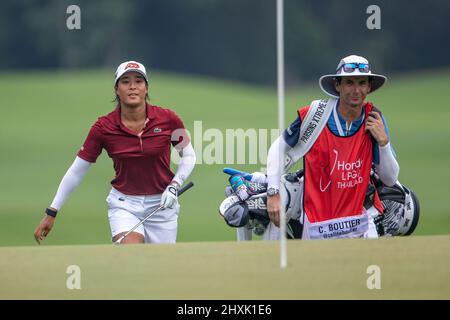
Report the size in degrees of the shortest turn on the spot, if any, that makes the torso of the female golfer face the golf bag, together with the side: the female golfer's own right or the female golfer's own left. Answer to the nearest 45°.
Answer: approximately 90° to the female golfer's own left

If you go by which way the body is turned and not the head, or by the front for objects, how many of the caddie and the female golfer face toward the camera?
2

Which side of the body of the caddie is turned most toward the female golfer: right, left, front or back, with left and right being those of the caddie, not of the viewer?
right

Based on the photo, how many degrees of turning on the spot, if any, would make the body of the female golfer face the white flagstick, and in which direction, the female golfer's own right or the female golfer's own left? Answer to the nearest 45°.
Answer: approximately 45° to the female golfer's own left

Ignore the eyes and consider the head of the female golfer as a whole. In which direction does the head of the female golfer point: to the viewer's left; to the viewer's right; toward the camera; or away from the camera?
toward the camera

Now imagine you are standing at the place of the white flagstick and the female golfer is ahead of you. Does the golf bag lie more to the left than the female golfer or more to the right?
right

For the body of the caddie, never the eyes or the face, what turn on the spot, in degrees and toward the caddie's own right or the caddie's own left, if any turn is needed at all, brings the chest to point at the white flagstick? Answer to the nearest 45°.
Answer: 0° — they already face it

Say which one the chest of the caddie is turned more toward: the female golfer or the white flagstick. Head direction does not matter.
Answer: the white flagstick

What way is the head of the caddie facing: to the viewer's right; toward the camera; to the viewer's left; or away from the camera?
toward the camera

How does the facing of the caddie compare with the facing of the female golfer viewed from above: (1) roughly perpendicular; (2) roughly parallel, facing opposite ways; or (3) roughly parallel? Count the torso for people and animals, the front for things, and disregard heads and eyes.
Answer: roughly parallel

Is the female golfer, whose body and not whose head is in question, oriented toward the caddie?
no

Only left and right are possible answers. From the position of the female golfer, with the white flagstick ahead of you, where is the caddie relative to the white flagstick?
left

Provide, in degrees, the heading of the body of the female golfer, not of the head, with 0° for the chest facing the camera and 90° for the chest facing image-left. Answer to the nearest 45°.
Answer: approximately 0°
